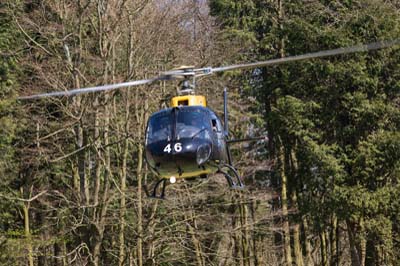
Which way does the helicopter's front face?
toward the camera

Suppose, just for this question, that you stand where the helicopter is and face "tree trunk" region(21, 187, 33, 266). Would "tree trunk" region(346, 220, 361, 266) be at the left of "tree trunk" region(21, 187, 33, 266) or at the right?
right

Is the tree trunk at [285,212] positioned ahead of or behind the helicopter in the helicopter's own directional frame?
behind

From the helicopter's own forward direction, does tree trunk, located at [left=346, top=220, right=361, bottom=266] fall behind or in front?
behind

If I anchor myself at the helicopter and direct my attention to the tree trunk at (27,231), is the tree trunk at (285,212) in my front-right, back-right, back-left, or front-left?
front-right

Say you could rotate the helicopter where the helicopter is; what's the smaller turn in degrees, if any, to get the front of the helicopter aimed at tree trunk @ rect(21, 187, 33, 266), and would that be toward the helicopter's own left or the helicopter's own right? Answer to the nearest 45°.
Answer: approximately 135° to the helicopter's own right
